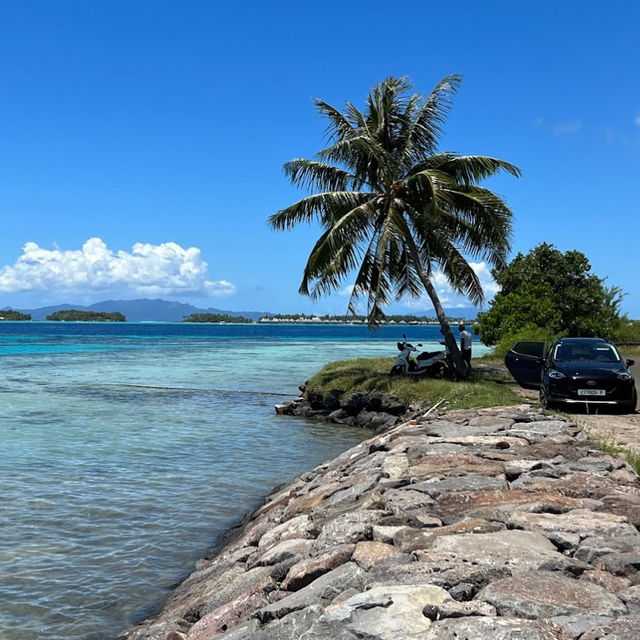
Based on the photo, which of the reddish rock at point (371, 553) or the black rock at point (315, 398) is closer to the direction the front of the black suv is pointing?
the reddish rock

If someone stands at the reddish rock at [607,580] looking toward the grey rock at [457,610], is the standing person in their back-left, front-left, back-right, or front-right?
back-right

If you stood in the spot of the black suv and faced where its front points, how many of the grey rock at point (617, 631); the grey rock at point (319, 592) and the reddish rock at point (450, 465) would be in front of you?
3

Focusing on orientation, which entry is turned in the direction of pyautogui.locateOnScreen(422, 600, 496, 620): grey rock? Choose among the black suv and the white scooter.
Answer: the black suv

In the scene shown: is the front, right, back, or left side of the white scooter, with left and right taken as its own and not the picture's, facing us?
left

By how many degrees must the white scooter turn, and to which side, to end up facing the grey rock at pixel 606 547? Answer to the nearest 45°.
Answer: approximately 90° to its left

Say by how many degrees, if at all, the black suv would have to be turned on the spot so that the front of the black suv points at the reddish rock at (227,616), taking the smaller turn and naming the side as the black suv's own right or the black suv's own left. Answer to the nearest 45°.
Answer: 0° — it already faces it

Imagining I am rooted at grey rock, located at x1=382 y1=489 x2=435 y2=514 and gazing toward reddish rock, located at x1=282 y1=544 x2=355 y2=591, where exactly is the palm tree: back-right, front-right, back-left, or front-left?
back-right

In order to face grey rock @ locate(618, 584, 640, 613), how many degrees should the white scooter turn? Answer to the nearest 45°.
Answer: approximately 90° to its left

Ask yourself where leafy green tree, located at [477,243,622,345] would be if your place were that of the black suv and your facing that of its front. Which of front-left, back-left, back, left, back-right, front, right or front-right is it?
back

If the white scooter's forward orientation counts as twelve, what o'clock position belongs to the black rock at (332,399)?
The black rock is roughly at 11 o'clock from the white scooter.

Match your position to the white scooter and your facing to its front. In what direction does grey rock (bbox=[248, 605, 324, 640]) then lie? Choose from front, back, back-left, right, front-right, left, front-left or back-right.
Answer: left
